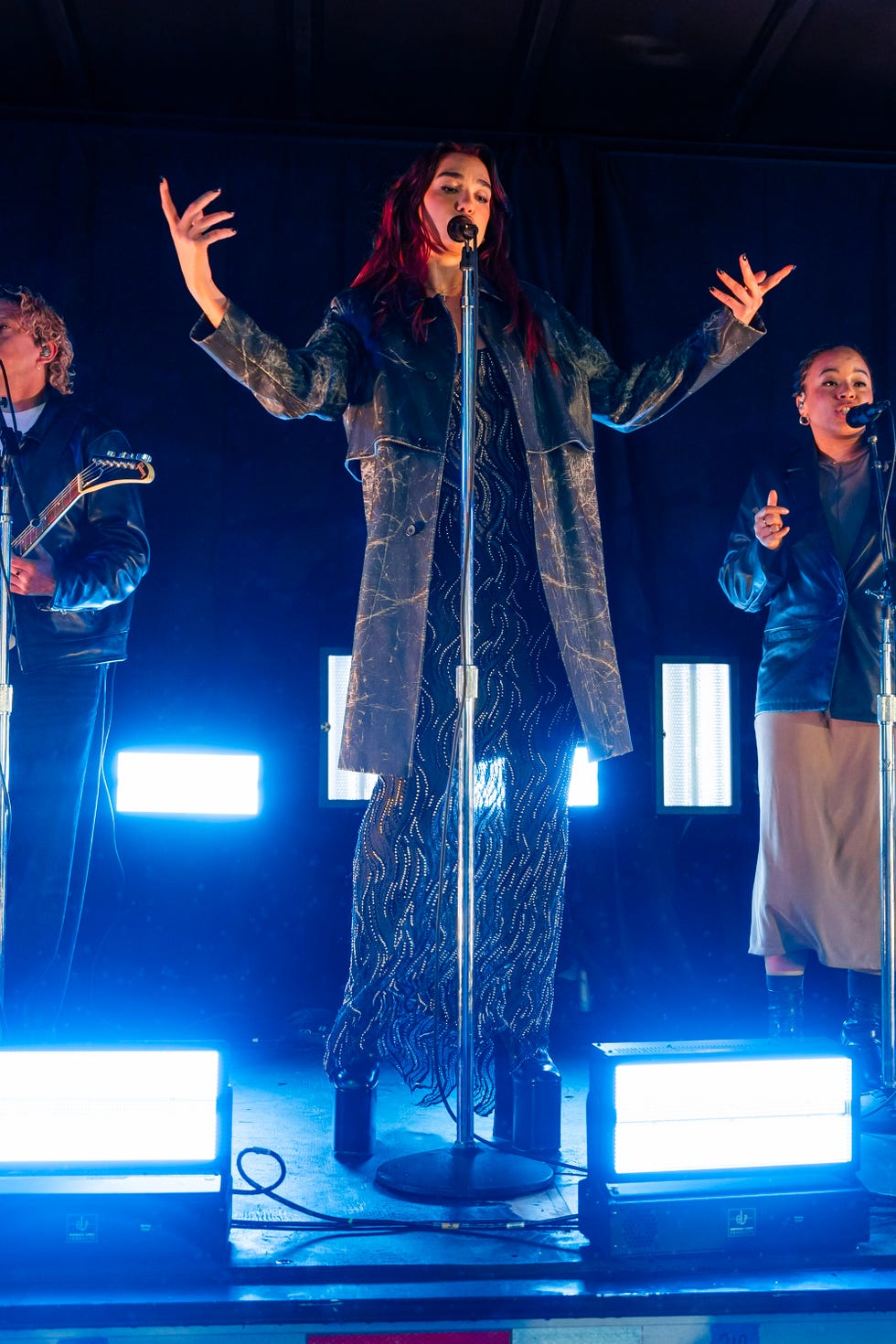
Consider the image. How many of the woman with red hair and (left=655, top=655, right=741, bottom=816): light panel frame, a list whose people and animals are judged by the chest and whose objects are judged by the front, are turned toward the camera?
2

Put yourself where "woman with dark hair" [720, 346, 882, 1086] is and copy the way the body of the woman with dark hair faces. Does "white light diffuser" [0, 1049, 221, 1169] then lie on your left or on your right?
on your right

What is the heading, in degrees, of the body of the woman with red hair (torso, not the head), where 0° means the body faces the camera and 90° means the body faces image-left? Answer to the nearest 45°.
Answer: approximately 0°

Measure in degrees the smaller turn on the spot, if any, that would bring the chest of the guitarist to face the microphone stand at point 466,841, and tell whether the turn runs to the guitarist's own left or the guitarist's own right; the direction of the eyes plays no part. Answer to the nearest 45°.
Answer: approximately 90° to the guitarist's own left

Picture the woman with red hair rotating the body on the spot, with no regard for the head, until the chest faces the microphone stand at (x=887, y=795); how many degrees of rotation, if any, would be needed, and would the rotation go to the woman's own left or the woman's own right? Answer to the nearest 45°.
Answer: approximately 135° to the woman's own left

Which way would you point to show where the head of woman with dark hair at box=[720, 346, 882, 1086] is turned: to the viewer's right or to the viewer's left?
to the viewer's right

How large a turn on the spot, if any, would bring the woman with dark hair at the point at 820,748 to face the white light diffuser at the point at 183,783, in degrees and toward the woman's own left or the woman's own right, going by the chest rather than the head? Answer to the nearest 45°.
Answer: approximately 135° to the woman's own right
